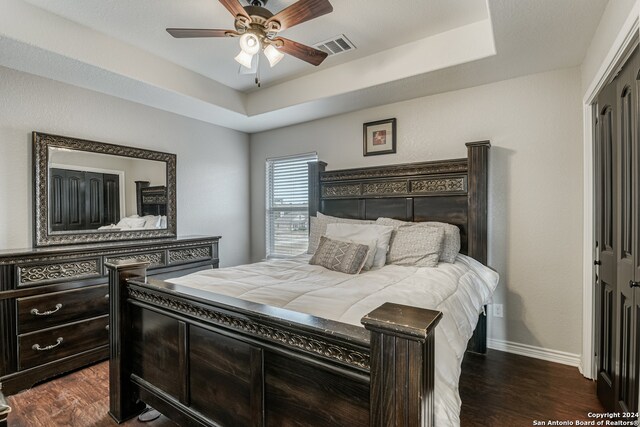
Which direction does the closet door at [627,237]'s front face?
to the viewer's left

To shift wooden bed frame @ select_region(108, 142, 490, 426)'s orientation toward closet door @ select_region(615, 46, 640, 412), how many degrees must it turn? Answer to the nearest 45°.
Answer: approximately 135° to its left

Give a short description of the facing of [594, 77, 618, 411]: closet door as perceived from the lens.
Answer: facing to the left of the viewer

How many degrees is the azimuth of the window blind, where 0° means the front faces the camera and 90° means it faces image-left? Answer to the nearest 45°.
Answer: approximately 45°

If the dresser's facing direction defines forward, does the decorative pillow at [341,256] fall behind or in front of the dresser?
in front

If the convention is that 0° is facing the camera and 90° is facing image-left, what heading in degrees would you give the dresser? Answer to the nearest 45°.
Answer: approximately 315°

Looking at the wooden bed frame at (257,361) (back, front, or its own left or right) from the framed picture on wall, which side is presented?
back

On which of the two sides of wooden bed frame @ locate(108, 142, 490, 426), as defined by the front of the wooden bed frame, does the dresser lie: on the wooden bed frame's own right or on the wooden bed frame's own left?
on the wooden bed frame's own right

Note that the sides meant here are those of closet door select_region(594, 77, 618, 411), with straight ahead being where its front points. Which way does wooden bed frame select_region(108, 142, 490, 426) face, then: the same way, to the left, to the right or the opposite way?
to the left

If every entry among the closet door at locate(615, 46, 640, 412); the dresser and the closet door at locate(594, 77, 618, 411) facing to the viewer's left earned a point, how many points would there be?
2

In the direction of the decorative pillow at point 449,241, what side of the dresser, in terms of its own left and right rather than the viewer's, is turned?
front

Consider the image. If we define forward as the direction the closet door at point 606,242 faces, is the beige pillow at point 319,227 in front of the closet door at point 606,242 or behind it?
in front

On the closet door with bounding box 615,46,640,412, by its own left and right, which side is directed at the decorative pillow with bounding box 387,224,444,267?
front
